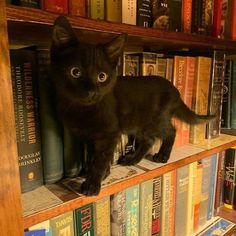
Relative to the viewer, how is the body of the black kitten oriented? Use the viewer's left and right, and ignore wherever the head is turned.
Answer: facing the viewer and to the left of the viewer

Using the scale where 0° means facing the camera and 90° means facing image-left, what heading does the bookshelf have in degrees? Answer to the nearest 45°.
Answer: approximately 315°
